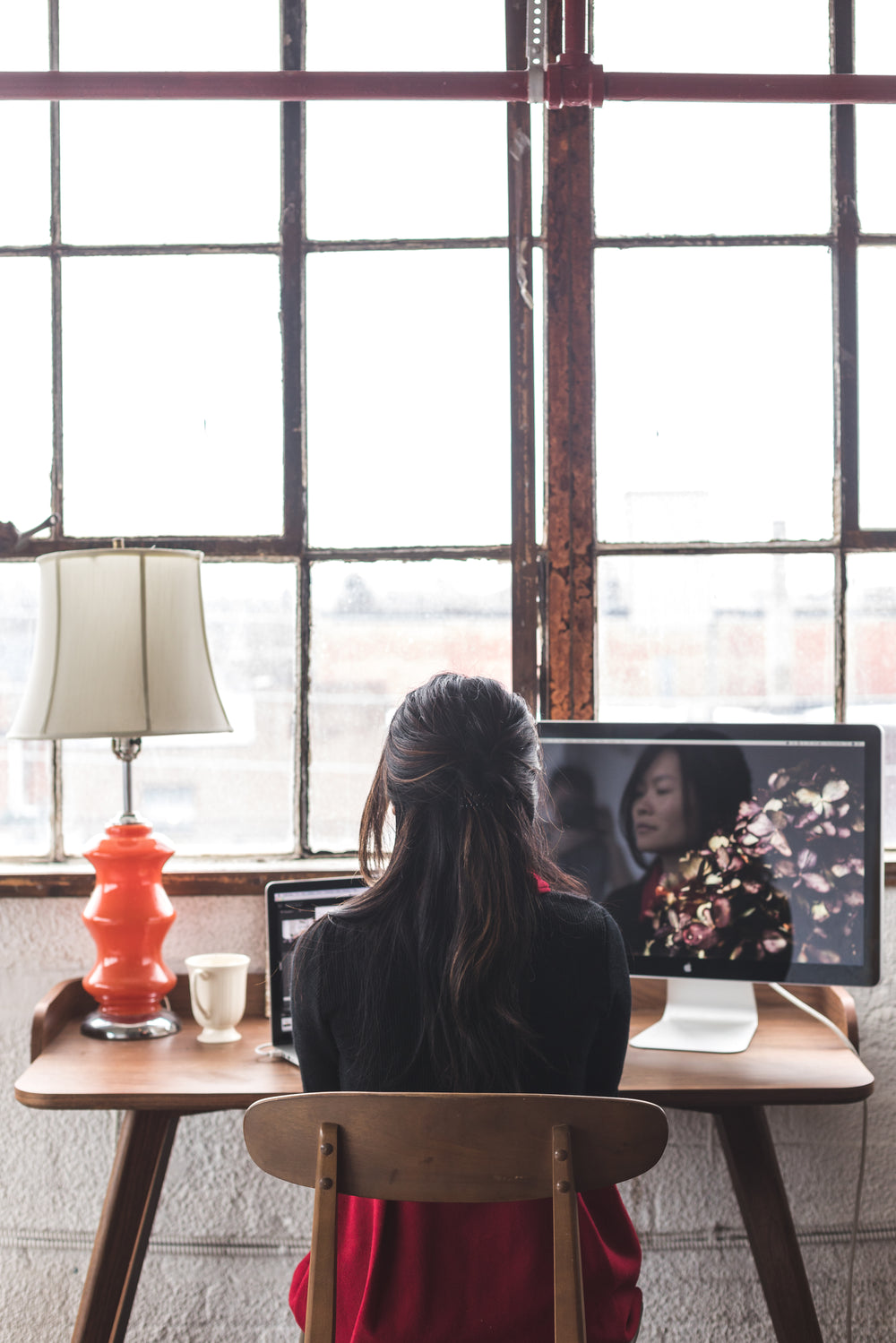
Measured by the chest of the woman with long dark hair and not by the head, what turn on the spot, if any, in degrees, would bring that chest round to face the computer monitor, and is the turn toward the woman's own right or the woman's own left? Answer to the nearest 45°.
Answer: approximately 45° to the woman's own right

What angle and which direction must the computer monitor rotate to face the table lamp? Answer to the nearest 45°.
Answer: approximately 90° to its right

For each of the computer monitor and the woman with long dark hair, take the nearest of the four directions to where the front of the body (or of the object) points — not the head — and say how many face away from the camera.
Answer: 1

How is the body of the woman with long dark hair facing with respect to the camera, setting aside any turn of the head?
away from the camera

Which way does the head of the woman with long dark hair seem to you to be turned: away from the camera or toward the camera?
away from the camera

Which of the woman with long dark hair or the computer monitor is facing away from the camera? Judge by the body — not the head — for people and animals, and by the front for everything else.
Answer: the woman with long dark hair

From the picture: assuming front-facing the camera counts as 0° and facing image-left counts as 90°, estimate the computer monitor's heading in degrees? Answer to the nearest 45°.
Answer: approximately 0°

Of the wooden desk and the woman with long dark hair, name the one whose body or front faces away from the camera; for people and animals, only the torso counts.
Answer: the woman with long dark hair
